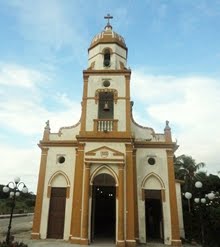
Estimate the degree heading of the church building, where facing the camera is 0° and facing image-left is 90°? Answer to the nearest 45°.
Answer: approximately 0°
